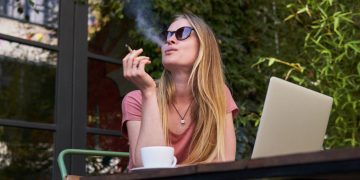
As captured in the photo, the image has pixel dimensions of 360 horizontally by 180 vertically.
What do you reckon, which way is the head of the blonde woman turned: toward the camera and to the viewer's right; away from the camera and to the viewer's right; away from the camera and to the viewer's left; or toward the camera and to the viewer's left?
toward the camera and to the viewer's left

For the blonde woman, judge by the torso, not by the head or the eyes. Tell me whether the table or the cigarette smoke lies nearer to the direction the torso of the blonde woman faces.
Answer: the table

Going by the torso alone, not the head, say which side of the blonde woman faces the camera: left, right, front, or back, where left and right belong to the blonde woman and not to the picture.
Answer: front

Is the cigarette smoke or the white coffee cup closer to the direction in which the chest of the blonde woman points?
the white coffee cup

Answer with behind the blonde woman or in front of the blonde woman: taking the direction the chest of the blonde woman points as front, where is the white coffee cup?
in front

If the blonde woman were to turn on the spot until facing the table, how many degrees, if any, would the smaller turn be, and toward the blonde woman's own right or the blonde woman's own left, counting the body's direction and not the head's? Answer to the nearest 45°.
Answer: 0° — they already face it
